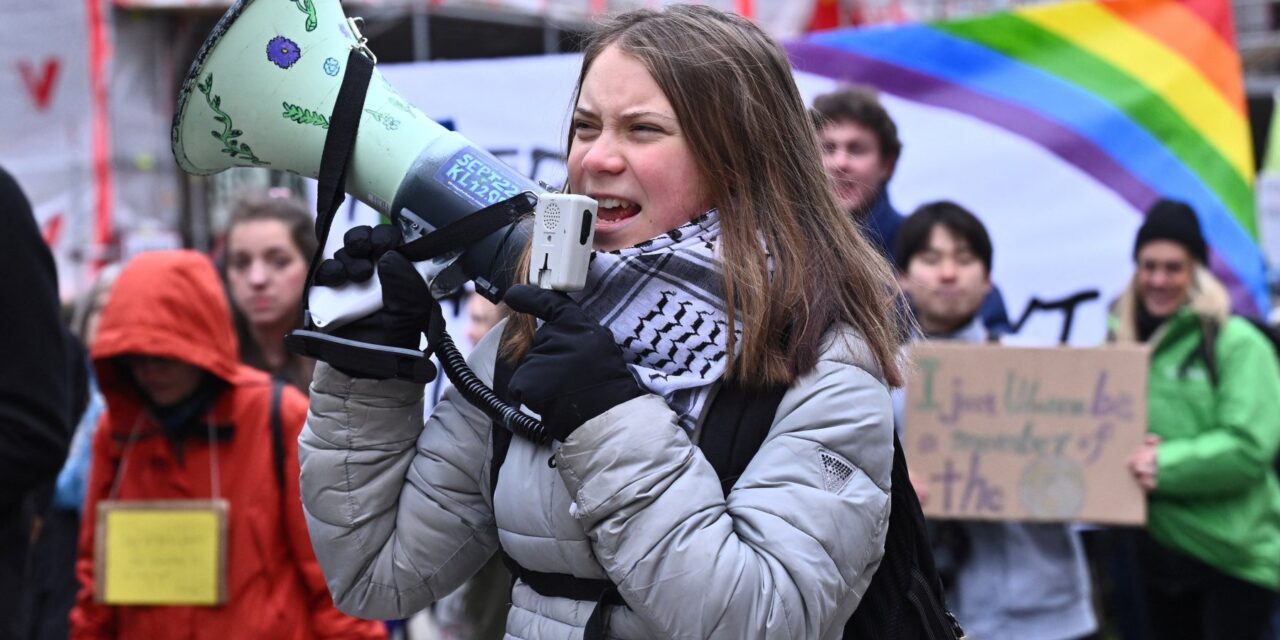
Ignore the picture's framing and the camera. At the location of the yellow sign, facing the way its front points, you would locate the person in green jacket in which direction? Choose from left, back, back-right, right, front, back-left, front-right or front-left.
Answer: left

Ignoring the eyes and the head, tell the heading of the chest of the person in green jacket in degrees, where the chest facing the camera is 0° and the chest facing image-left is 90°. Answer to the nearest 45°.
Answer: approximately 45°

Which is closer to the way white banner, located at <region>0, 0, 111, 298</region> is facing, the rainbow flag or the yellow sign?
the yellow sign

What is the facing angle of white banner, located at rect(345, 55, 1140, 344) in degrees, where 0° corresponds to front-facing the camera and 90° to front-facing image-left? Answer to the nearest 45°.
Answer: approximately 0°

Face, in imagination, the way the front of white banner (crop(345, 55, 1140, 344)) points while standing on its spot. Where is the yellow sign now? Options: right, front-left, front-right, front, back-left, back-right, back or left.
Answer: front-right

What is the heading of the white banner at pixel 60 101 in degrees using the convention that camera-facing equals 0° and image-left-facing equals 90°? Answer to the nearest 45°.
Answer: approximately 0°

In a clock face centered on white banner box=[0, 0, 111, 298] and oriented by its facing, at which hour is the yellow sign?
The yellow sign is roughly at 12 o'clock from the white banner.

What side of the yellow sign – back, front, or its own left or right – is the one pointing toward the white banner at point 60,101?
back

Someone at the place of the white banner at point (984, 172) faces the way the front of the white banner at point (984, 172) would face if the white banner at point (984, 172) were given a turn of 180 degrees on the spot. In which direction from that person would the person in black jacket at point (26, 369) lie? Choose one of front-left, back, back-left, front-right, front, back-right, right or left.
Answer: back-left

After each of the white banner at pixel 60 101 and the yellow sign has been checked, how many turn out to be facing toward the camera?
2

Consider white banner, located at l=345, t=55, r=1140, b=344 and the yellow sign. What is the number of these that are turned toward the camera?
2

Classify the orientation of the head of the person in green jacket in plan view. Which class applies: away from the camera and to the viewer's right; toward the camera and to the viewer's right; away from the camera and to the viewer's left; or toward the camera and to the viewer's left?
toward the camera and to the viewer's left
